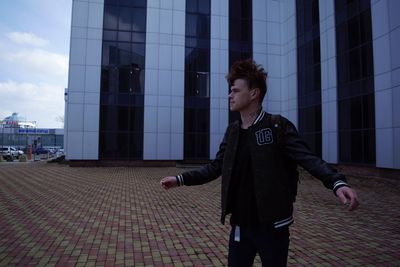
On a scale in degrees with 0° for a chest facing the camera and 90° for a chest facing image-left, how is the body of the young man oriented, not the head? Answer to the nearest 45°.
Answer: approximately 45°

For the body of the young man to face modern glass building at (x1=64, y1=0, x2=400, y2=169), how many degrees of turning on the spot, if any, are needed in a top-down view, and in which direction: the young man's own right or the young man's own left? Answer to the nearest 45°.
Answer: approximately 135° to the young man's own right
